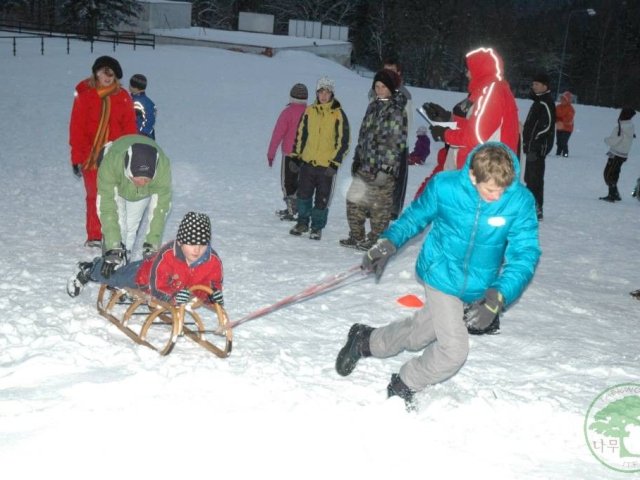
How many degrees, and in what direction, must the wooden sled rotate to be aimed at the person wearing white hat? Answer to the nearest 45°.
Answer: approximately 90° to its left

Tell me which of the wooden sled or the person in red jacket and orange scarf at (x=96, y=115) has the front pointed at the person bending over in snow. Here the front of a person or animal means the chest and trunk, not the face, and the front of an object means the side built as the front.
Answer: the person in red jacket and orange scarf

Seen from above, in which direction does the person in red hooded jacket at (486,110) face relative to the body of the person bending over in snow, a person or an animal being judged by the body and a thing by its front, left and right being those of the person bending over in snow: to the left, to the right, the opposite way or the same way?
to the right

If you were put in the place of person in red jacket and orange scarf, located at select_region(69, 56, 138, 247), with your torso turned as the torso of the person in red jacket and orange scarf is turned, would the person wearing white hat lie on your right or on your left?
on your left

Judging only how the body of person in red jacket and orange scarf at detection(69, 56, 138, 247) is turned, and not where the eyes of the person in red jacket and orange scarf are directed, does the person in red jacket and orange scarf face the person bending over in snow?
yes

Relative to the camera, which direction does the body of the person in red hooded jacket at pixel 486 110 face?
to the viewer's left

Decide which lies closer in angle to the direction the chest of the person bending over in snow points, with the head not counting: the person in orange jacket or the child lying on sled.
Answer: the child lying on sled
